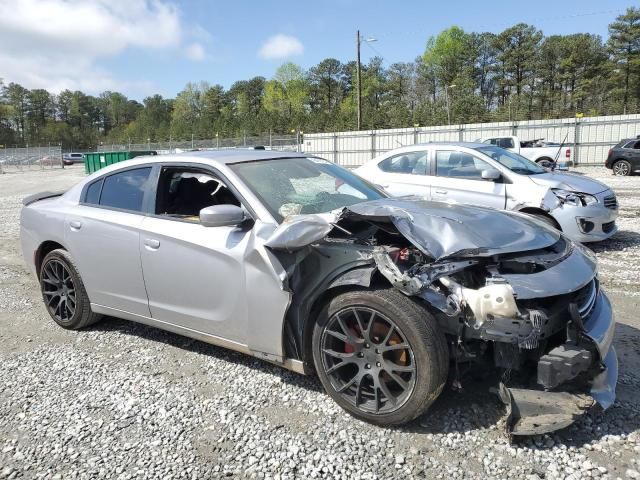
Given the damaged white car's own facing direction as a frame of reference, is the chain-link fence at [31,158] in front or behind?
behind

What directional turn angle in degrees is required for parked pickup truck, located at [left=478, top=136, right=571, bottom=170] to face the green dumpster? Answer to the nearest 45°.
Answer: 0° — it already faces it

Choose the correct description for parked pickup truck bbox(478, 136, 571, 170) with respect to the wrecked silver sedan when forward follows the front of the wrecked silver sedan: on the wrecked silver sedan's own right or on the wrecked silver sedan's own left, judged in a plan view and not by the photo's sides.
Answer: on the wrecked silver sedan's own left

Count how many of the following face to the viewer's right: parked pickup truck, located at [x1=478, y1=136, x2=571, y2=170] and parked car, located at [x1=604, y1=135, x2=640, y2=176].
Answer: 1

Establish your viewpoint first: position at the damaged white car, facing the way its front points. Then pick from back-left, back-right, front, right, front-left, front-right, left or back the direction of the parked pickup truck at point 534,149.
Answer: back-left

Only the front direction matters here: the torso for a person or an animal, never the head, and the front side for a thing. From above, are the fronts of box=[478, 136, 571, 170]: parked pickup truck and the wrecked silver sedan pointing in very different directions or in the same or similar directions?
very different directions

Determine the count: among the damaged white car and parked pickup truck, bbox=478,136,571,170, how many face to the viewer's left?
1

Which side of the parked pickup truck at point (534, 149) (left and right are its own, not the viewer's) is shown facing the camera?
left
